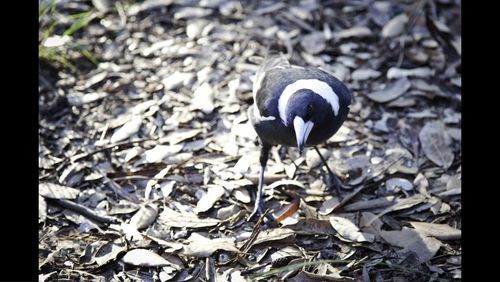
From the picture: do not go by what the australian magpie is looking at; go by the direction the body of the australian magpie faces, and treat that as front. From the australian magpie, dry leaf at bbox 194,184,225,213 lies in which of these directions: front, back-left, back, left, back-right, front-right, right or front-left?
right

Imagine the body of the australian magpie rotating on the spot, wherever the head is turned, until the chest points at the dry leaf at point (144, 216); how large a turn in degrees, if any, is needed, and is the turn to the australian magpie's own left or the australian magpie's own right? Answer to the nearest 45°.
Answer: approximately 90° to the australian magpie's own right

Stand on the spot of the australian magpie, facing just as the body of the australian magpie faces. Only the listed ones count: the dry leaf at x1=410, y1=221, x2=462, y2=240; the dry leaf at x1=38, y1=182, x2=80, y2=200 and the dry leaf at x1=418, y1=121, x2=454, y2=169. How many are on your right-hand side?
1

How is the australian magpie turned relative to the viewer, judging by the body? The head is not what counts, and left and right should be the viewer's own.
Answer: facing the viewer

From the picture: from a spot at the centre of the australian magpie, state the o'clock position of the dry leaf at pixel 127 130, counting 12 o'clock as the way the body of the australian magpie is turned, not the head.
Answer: The dry leaf is roughly at 4 o'clock from the australian magpie.

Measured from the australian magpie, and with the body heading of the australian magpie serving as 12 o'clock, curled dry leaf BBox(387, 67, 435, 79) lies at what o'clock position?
The curled dry leaf is roughly at 7 o'clock from the australian magpie.

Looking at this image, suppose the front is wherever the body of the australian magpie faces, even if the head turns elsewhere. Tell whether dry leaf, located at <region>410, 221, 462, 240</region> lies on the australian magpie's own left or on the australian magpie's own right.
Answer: on the australian magpie's own left

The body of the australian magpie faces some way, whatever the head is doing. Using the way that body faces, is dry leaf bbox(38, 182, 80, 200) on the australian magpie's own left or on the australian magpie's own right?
on the australian magpie's own right

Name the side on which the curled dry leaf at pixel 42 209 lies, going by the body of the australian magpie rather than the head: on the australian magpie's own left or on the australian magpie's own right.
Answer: on the australian magpie's own right
